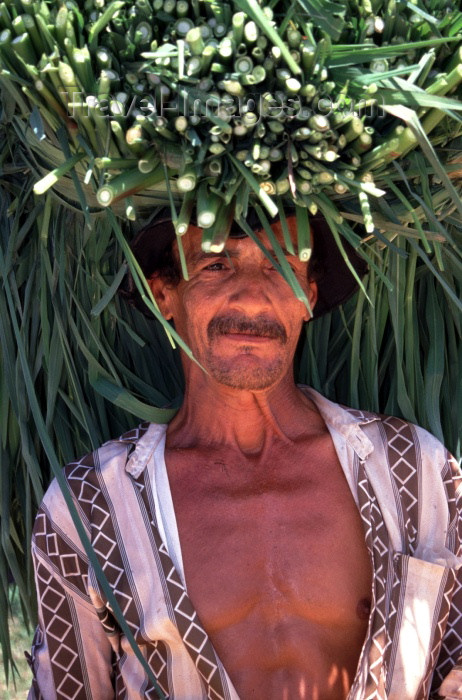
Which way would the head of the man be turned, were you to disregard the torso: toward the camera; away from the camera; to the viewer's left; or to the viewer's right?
toward the camera
